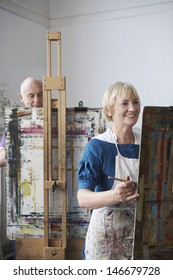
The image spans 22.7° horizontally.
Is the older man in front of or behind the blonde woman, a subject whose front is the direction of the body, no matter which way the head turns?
behind

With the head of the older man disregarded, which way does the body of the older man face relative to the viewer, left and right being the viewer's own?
facing the viewer and to the right of the viewer

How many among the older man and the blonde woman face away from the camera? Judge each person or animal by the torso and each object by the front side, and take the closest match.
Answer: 0

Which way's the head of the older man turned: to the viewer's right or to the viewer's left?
to the viewer's right
